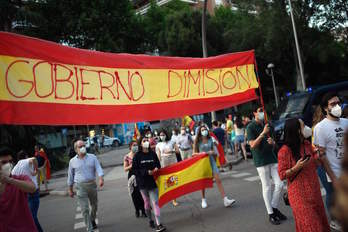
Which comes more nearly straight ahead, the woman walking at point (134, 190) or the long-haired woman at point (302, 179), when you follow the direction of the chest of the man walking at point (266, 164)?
the long-haired woman

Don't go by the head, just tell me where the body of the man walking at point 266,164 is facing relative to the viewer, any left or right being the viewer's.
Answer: facing the viewer and to the right of the viewer

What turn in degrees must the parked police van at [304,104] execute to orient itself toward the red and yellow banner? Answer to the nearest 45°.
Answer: approximately 45° to its left

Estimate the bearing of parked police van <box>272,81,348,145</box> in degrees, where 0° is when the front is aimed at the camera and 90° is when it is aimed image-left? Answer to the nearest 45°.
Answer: approximately 45°
